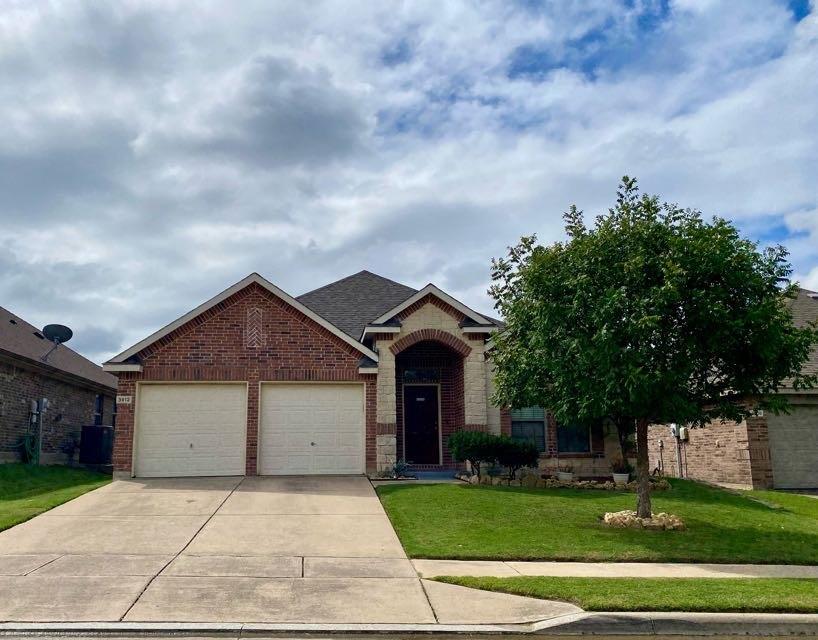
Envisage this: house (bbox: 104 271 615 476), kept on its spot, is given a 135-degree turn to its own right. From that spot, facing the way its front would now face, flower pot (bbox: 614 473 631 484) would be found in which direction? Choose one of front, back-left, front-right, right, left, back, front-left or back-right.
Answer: back-right

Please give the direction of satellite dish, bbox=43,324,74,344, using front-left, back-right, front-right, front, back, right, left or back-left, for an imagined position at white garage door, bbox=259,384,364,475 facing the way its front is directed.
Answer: back-right

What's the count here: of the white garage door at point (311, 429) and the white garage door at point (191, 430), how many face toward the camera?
2

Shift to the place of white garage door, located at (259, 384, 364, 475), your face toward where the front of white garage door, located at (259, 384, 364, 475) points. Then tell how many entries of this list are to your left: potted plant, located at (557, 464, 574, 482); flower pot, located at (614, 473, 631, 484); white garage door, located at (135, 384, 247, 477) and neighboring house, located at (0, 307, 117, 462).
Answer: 2

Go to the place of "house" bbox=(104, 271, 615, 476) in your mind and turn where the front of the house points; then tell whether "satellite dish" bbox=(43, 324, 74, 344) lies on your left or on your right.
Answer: on your right

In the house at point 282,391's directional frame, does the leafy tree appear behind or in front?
in front

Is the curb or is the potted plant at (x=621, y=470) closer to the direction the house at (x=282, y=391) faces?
the curb

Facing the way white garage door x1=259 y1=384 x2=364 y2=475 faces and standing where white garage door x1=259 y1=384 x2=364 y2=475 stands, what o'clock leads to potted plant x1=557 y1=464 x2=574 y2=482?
The potted plant is roughly at 9 o'clock from the white garage door.

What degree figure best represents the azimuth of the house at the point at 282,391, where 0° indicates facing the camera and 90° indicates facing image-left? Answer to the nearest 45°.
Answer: approximately 0°

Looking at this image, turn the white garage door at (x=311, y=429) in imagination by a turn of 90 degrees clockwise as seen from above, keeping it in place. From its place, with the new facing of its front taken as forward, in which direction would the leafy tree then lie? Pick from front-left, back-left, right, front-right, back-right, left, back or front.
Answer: back-left

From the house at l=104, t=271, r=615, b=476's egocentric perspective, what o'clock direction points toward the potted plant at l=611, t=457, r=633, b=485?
The potted plant is roughly at 9 o'clock from the house.
